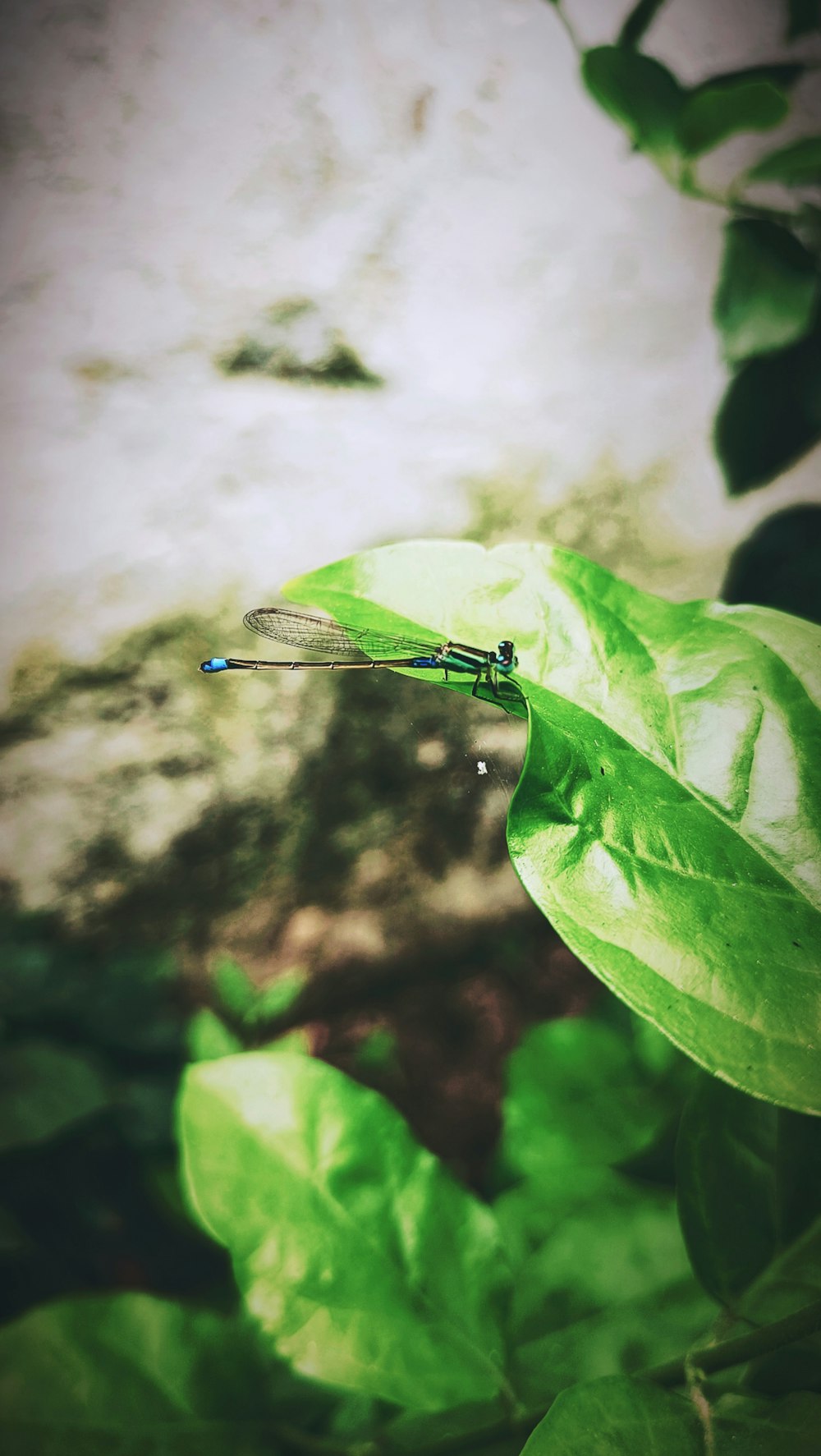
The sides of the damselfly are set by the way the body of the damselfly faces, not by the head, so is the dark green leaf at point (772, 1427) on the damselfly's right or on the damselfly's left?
on the damselfly's right

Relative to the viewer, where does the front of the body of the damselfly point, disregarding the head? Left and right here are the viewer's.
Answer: facing to the right of the viewer
